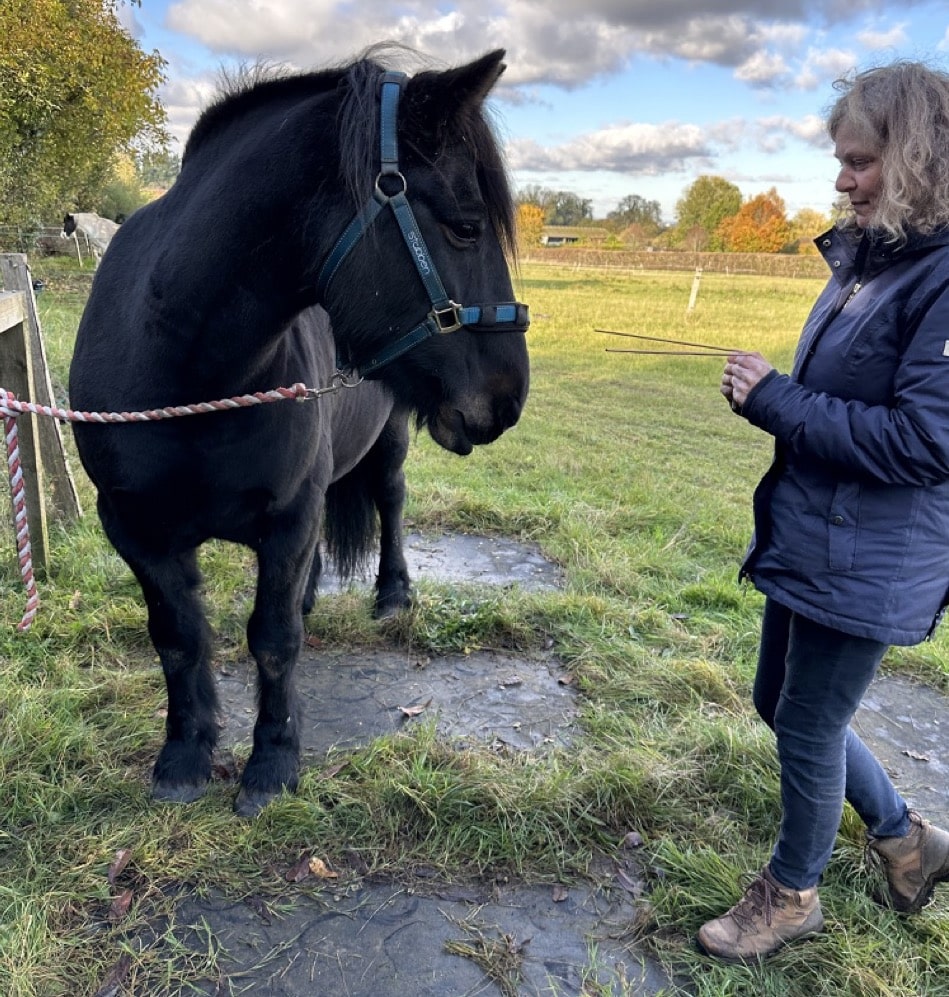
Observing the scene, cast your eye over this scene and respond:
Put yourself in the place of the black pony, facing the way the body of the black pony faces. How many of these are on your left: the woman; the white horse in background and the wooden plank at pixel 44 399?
1

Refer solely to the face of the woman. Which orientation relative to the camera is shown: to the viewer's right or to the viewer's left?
to the viewer's left

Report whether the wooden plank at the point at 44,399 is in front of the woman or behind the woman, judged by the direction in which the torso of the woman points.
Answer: in front

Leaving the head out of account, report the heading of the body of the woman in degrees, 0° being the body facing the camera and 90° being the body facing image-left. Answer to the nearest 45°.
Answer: approximately 90°

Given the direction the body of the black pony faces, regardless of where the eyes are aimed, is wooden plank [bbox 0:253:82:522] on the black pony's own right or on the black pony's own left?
on the black pony's own right

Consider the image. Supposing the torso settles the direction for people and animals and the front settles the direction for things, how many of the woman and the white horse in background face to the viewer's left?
2

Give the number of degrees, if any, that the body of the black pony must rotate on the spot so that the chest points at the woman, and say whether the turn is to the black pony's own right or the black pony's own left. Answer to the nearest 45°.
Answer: approximately 90° to the black pony's own left

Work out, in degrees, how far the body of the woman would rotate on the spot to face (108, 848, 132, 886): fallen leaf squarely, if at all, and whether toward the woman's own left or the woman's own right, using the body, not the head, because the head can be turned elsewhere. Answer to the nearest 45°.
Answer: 0° — they already face it

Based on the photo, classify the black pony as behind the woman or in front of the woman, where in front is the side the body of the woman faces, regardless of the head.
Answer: in front

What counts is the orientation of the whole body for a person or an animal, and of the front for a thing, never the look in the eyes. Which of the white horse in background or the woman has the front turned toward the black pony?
the woman

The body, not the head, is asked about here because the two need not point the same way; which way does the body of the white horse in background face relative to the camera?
to the viewer's left
